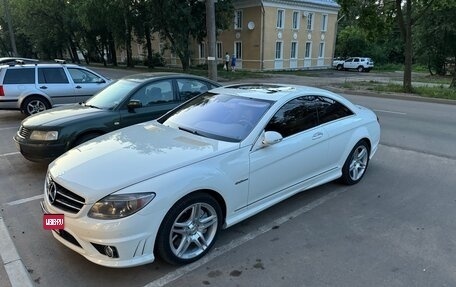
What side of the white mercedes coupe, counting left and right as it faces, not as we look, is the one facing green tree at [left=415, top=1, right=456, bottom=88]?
back

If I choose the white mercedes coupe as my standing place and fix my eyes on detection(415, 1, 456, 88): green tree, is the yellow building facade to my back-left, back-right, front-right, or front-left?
front-left

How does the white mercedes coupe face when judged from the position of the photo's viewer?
facing the viewer and to the left of the viewer

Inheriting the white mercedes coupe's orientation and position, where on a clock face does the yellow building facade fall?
The yellow building facade is roughly at 5 o'clock from the white mercedes coupe.
